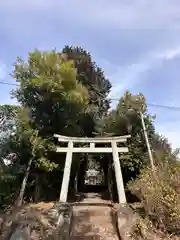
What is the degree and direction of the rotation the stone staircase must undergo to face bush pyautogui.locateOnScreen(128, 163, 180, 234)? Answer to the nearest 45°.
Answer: approximately 45° to its left

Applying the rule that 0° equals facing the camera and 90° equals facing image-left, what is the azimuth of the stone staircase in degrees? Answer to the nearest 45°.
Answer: approximately 0°
